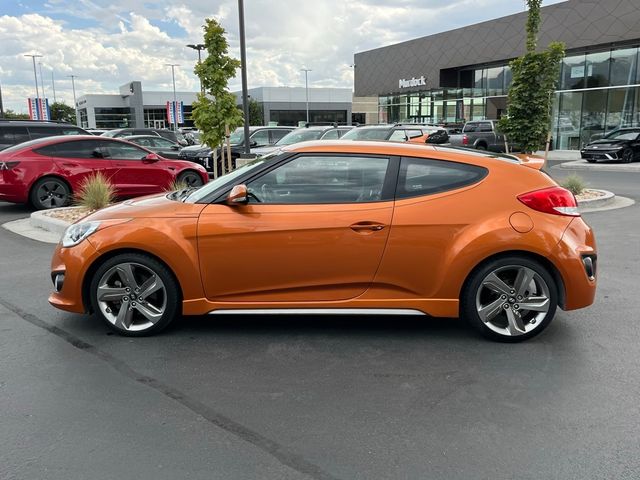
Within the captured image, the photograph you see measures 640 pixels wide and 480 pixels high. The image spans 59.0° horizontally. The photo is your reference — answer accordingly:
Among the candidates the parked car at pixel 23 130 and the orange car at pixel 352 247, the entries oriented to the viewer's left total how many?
1

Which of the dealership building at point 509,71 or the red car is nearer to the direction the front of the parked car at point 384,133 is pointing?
the red car

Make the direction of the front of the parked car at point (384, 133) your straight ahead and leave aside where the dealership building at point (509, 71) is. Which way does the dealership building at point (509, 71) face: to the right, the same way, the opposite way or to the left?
the same way

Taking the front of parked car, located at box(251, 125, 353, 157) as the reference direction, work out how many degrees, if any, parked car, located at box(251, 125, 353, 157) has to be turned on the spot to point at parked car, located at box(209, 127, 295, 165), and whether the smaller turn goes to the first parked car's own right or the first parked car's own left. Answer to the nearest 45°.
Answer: approximately 90° to the first parked car's own right

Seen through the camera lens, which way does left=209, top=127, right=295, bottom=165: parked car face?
facing the viewer and to the left of the viewer

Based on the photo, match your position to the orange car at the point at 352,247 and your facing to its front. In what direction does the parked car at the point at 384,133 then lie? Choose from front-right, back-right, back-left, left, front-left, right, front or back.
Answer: right

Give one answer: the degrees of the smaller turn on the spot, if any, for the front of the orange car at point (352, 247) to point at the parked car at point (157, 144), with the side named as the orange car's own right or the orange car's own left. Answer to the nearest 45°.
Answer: approximately 90° to the orange car's own right

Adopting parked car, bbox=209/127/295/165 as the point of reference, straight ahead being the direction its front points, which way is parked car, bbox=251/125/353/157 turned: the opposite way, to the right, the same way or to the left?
the same way

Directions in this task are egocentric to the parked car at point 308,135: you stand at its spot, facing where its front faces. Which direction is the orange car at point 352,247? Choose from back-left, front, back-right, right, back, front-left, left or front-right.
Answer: front-left

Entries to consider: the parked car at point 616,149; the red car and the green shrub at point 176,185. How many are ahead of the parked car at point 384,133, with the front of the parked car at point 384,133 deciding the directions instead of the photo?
2

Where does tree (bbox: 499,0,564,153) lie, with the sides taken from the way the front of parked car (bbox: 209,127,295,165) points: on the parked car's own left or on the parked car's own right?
on the parked car's own left

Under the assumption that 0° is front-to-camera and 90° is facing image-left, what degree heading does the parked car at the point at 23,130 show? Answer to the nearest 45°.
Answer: approximately 270°

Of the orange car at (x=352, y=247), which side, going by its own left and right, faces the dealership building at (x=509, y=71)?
right

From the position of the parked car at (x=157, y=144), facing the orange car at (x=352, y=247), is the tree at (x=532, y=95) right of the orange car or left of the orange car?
left

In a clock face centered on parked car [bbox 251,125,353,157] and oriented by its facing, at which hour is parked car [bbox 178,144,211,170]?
parked car [bbox 178,144,211,170] is roughly at 2 o'clock from parked car [bbox 251,125,353,157].
